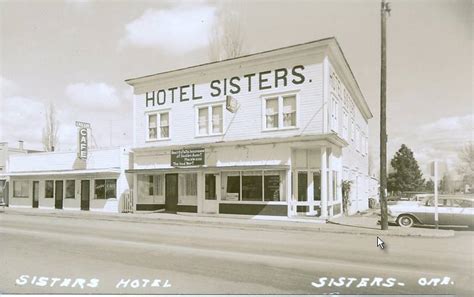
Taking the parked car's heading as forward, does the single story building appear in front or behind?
in front

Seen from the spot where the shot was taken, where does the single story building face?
facing the viewer and to the left of the viewer

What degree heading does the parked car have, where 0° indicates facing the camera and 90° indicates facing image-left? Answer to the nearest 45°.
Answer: approximately 90°

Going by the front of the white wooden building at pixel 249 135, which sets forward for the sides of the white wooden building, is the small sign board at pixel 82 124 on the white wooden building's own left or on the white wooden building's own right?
on the white wooden building's own right

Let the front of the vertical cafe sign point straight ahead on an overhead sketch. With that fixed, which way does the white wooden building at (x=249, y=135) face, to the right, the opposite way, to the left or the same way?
to the right

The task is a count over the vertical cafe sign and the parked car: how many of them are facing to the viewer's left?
1

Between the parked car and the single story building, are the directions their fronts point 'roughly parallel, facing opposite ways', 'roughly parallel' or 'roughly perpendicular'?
roughly perpendicular

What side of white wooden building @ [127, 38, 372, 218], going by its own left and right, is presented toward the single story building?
right

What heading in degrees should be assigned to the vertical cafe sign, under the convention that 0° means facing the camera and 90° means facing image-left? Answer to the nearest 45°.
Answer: approximately 315°
